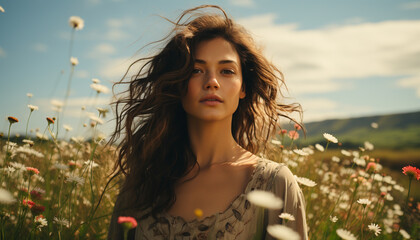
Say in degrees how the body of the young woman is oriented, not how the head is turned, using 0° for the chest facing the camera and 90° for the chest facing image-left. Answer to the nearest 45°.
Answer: approximately 0°

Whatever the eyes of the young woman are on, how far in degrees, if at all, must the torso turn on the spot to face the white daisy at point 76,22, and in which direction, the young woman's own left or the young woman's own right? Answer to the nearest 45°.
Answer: approximately 135° to the young woman's own right

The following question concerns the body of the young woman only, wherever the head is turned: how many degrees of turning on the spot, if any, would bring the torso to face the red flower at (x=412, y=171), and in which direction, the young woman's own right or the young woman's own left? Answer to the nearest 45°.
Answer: approximately 90° to the young woman's own left

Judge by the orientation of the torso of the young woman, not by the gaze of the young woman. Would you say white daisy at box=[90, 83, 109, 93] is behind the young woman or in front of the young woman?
behind

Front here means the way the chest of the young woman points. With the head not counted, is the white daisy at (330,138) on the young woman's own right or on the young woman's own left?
on the young woman's own left

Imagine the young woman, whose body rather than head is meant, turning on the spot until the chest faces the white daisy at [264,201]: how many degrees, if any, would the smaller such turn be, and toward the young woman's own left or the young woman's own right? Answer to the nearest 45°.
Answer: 0° — they already face it

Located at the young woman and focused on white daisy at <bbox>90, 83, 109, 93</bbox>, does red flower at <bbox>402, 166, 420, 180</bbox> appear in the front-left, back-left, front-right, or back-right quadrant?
back-right

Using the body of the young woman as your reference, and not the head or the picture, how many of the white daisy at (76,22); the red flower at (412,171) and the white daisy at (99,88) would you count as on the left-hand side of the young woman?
1
